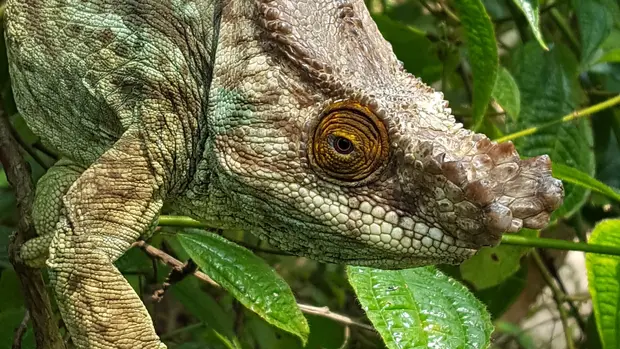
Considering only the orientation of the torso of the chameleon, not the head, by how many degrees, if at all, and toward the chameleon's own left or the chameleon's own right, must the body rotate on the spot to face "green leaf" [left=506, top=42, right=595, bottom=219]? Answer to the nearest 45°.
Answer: approximately 45° to the chameleon's own left

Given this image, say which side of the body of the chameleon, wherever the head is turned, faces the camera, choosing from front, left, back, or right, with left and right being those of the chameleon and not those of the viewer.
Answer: right

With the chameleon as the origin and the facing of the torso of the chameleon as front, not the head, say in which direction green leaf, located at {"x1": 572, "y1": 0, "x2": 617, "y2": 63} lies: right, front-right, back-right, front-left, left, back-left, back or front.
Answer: front-left

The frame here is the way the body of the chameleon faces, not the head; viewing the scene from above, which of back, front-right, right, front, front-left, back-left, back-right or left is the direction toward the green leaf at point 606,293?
front-left

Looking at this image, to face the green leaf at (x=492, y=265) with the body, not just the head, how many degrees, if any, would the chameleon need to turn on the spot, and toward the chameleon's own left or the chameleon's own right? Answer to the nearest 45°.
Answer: approximately 45° to the chameleon's own left

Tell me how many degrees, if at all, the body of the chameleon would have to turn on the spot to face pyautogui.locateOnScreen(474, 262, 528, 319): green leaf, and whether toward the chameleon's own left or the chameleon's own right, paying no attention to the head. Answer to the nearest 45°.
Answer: approximately 45° to the chameleon's own left
